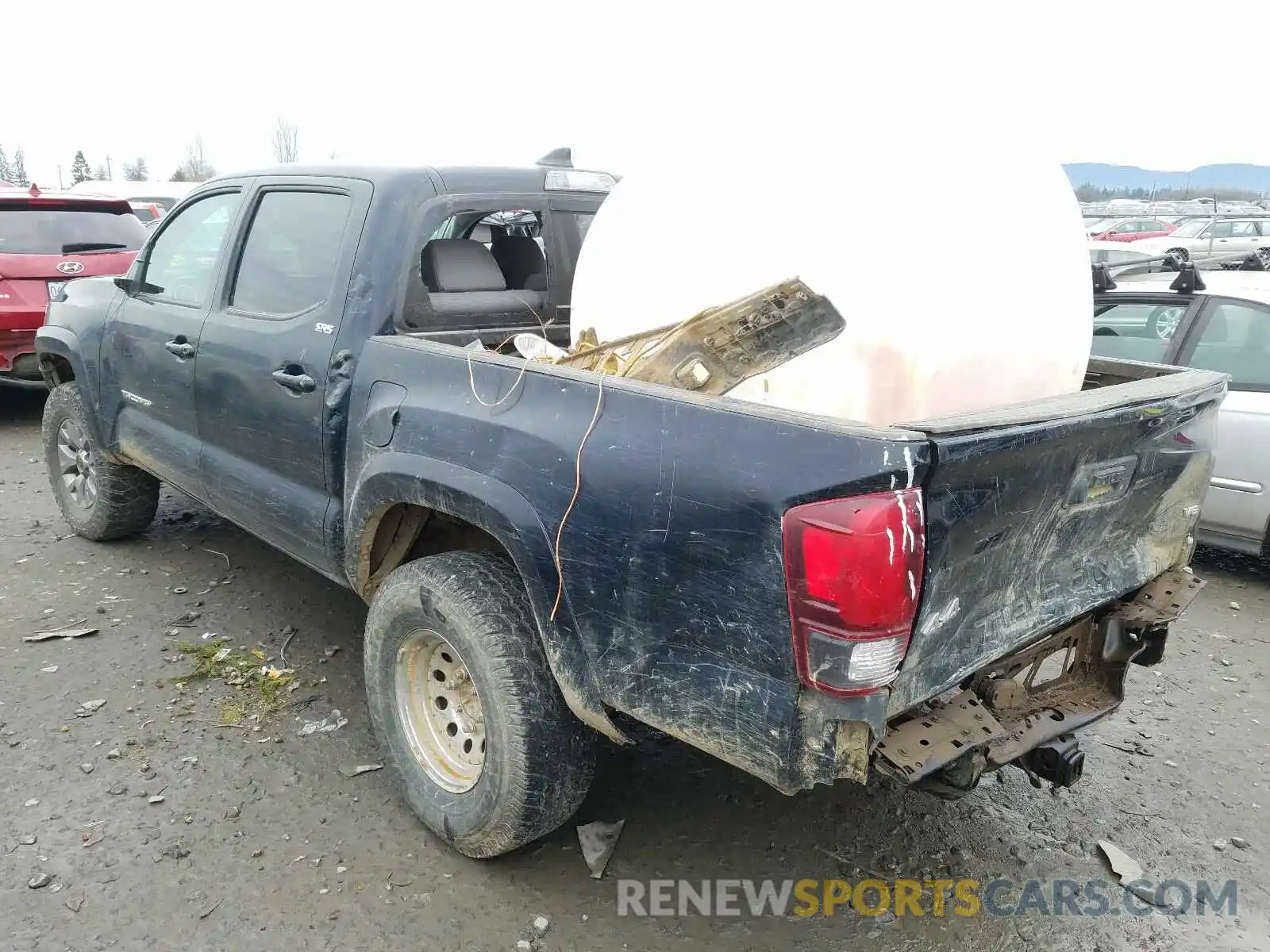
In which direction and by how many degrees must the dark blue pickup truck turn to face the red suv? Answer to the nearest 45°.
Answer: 0° — it already faces it

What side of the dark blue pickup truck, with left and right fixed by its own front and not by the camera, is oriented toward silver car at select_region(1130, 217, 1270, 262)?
right

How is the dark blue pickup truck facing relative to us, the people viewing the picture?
facing away from the viewer and to the left of the viewer

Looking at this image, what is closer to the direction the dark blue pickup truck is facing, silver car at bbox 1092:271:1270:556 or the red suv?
the red suv

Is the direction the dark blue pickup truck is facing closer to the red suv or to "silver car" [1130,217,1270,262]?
the red suv

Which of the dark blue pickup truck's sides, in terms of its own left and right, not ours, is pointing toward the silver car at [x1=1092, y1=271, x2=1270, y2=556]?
right
